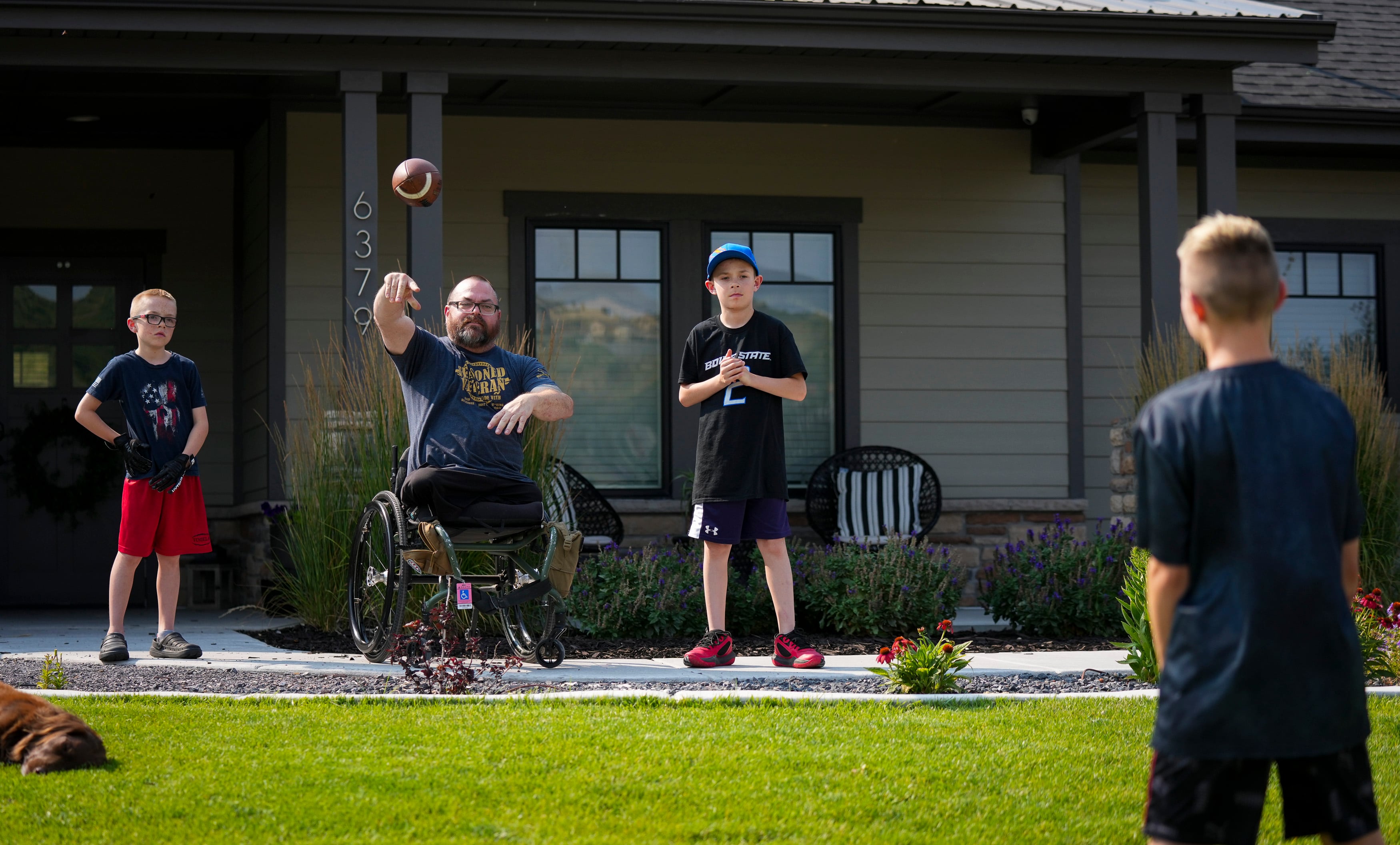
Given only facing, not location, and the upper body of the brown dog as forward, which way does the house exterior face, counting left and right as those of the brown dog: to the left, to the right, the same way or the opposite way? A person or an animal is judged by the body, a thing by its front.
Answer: to the right

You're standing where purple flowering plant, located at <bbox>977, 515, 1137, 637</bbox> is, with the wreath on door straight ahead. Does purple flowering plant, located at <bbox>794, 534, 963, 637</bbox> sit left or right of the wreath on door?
left

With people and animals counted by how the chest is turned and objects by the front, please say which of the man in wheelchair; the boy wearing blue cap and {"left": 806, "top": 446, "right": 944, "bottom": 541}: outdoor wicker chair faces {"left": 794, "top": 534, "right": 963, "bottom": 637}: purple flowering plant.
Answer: the outdoor wicker chair

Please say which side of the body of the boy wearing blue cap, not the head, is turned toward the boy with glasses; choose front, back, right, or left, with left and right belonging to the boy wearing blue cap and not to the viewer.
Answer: right

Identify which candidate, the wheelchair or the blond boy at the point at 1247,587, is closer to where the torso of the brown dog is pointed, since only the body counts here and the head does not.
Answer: the blond boy

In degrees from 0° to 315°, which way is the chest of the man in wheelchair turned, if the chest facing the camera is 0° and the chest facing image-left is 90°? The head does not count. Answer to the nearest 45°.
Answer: approximately 0°

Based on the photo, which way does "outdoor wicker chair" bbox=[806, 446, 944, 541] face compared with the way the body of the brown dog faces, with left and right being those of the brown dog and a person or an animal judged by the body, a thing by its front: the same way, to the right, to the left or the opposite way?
to the right

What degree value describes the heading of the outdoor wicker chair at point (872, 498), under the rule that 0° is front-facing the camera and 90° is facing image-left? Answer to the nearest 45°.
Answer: approximately 0°
